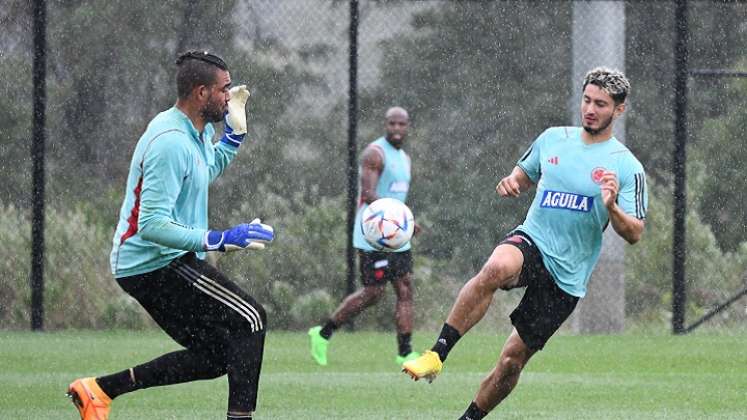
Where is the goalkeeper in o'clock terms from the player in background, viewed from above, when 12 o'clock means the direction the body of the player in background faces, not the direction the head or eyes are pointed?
The goalkeeper is roughly at 2 o'clock from the player in background.

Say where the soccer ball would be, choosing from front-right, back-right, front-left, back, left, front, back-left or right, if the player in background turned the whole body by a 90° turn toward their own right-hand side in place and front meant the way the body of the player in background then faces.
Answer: front-left

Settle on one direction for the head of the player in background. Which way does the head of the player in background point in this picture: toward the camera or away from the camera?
toward the camera

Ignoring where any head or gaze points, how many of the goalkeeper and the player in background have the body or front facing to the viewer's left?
0

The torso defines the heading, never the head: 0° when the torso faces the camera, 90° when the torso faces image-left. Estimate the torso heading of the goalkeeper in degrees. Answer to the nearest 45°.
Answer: approximately 270°

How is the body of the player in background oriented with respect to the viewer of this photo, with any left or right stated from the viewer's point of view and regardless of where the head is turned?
facing the viewer and to the right of the viewer

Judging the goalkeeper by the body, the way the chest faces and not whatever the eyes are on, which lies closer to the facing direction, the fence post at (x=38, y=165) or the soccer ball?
the soccer ball
